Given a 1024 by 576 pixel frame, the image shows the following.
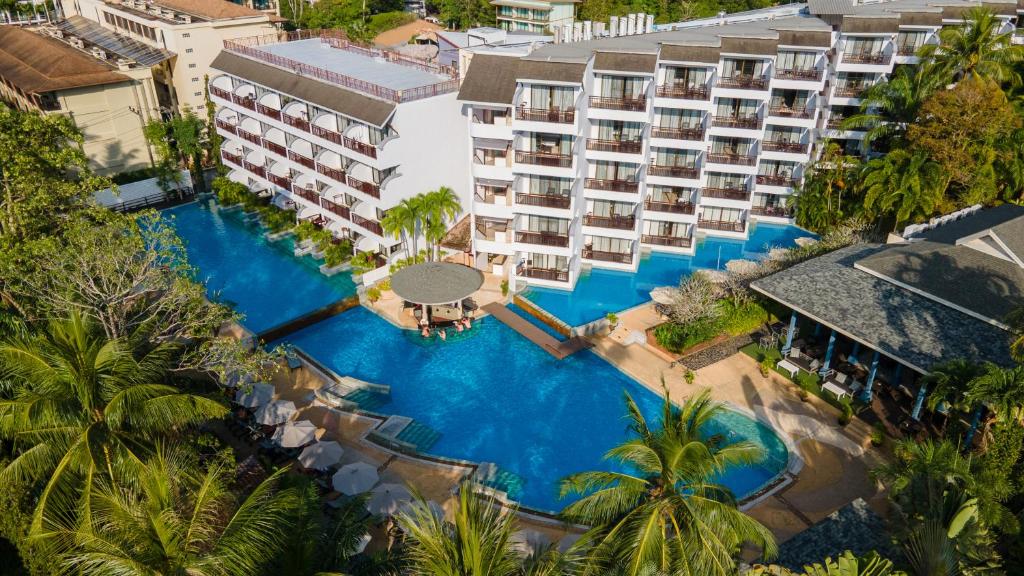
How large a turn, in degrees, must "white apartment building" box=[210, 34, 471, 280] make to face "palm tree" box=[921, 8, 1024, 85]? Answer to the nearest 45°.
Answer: approximately 135° to its left

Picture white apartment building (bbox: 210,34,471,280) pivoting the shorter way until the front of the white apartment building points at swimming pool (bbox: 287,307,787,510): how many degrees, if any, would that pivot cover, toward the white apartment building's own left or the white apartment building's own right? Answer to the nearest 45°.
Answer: approximately 45° to the white apartment building's own left

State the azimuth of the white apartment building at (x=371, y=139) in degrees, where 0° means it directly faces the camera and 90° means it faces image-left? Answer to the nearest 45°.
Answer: approximately 45°

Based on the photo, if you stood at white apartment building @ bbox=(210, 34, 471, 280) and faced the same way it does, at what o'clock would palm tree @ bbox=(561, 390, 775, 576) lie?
The palm tree is roughly at 10 o'clock from the white apartment building.

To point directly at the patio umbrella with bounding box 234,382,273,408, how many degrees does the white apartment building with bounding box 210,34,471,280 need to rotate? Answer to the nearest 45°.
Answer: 0° — it already faces it

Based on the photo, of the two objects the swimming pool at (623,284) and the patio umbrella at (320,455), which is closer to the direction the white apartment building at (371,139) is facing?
the patio umbrella

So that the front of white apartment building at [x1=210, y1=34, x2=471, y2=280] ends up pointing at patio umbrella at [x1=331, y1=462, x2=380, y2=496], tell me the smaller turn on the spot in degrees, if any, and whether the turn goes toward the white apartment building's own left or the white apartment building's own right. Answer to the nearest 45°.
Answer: approximately 45° to the white apartment building's own left

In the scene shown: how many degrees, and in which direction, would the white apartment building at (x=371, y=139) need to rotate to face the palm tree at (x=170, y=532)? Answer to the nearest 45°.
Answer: approximately 45° to its left

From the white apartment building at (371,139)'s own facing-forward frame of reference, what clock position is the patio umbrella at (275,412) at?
The patio umbrella is roughly at 11 o'clock from the white apartment building.

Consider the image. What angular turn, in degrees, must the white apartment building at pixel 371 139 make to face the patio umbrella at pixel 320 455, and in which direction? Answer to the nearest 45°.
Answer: approximately 45° to its left
